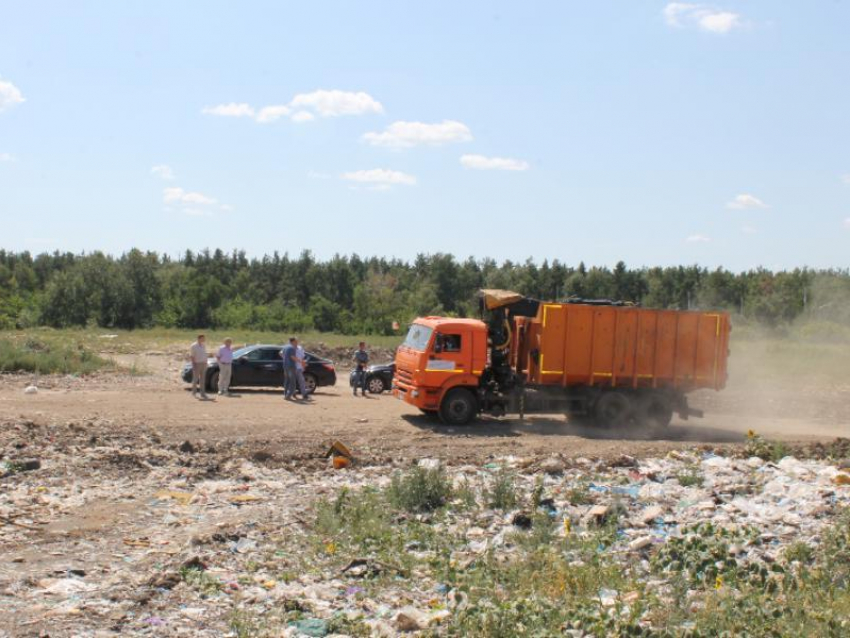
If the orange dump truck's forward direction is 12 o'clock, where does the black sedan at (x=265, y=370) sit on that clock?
The black sedan is roughly at 1 o'clock from the orange dump truck.

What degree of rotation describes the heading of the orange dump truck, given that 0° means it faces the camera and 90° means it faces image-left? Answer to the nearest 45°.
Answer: approximately 90°

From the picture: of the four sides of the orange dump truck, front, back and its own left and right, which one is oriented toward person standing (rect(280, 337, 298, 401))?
front

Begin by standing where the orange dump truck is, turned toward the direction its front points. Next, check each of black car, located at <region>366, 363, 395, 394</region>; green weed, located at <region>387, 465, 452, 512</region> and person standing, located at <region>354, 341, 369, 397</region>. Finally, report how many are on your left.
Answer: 1

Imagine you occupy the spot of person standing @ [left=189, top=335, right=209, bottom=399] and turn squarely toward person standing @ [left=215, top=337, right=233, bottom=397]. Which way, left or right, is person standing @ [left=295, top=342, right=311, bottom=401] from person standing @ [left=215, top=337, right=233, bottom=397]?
right
